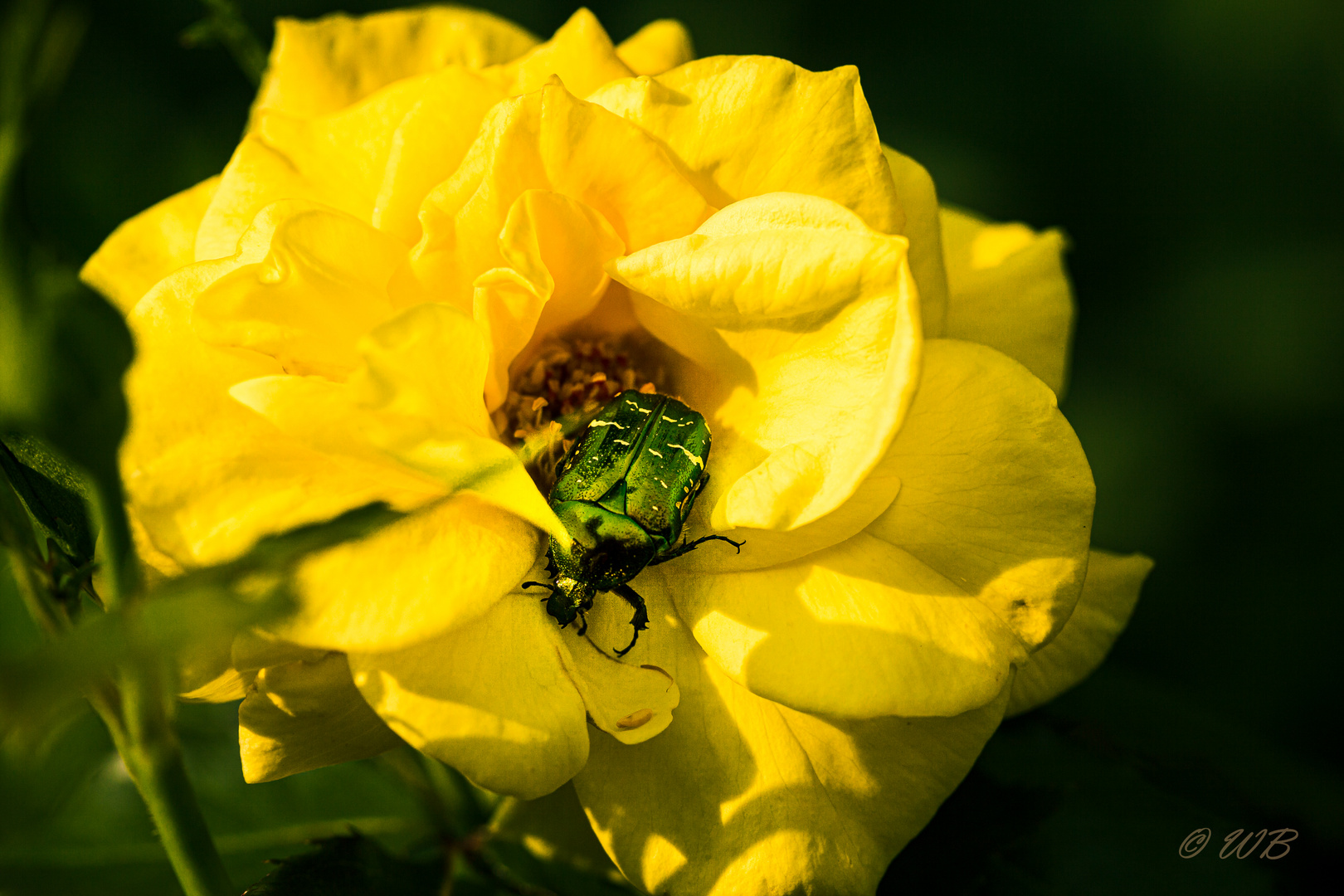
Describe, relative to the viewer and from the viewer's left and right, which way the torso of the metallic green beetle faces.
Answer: facing the viewer and to the left of the viewer
